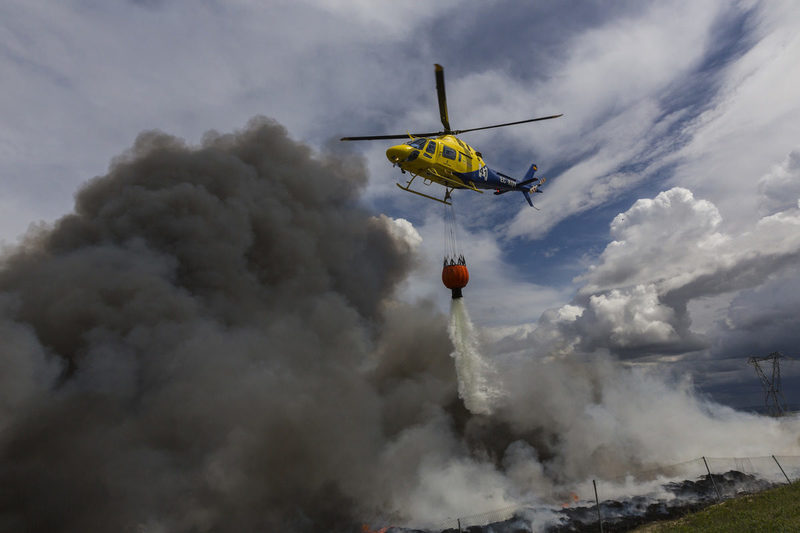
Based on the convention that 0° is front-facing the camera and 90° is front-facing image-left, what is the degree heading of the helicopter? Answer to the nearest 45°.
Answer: approximately 45°
